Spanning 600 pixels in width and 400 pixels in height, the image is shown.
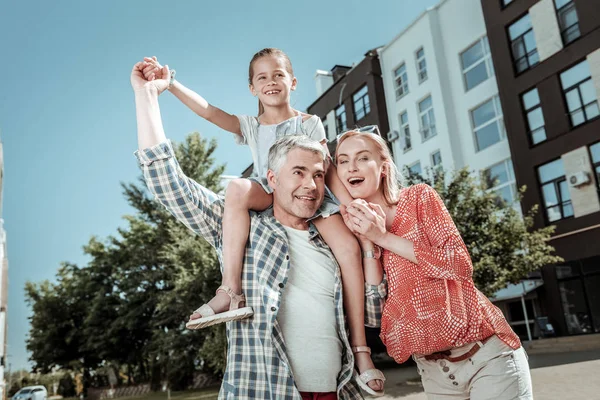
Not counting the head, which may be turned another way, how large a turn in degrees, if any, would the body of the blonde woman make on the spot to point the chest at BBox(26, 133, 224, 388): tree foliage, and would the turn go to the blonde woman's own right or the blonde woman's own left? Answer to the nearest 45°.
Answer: approximately 90° to the blonde woman's own right

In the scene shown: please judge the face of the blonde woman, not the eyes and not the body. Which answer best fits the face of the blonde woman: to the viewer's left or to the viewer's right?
to the viewer's left

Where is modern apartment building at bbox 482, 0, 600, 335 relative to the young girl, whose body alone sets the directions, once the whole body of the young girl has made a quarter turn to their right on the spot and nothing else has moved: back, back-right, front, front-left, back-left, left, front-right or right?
back-right

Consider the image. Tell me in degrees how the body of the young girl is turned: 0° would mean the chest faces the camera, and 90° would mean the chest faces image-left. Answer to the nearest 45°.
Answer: approximately 0°

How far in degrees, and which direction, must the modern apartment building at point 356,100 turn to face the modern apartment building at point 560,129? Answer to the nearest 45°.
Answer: approximately 90° to its left
